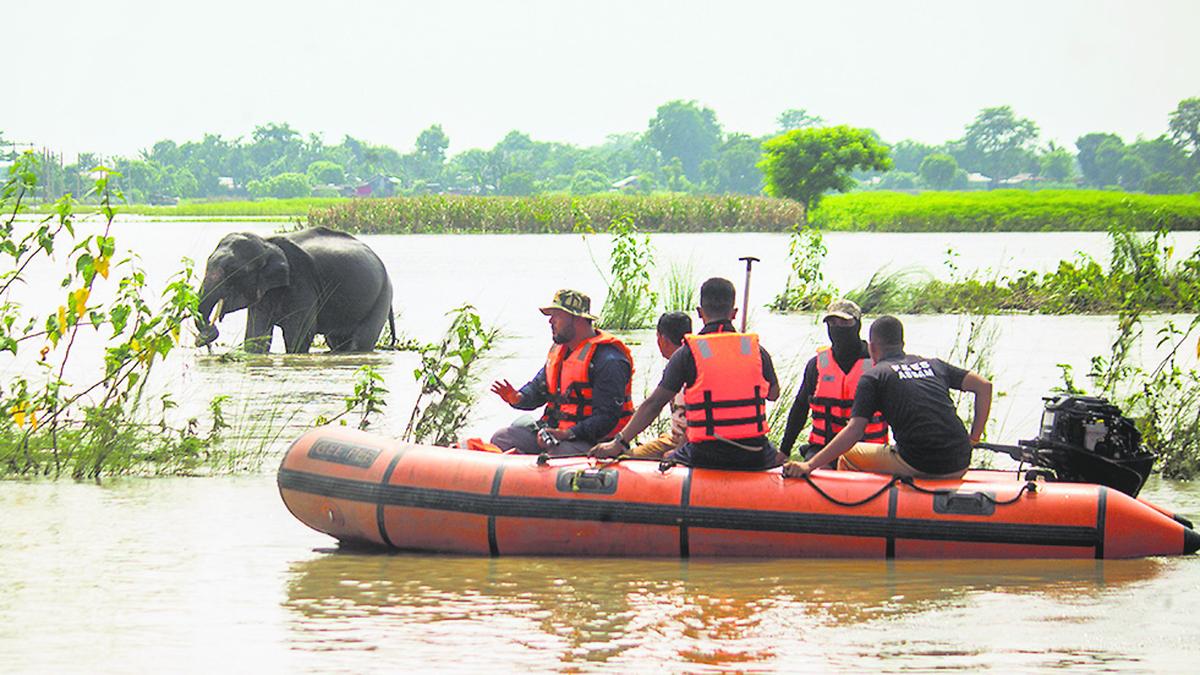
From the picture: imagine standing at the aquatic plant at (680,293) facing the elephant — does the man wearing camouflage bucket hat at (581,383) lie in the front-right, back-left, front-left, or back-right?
front-left

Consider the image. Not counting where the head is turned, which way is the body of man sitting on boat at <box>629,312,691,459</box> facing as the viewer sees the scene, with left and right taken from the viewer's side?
facing to the left of the viewer

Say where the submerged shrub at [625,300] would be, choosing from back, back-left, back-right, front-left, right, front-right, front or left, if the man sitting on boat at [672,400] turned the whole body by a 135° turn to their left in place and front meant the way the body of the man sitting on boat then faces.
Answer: back-left

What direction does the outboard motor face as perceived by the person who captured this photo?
facing to the left of the viewer

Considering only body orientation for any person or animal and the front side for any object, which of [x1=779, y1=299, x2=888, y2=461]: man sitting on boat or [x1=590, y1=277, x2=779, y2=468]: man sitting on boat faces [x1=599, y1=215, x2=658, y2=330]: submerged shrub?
[x1=590, y1=277, x2=779, y2=468]: man sitting on boat

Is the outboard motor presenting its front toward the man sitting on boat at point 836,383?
yes

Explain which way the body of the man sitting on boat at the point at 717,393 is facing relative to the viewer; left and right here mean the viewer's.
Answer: facing away from the viewer

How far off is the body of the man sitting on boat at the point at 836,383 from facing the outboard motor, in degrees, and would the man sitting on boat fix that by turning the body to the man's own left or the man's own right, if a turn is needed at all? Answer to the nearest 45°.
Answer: approximately 90° to the man's own left

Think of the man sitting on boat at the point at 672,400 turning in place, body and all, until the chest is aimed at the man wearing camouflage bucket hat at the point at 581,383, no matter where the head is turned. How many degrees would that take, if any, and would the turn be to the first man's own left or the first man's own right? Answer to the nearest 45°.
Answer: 0° — they already face them

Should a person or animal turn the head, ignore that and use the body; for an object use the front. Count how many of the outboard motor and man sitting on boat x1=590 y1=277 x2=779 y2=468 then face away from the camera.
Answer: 1

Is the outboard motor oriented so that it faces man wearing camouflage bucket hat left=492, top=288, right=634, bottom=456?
yes

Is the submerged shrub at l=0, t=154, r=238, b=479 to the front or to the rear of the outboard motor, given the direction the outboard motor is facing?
to the front

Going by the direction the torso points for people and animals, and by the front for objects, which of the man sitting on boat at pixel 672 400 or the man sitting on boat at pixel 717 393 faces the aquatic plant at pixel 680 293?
the man sitting on boat at pixel 717 393

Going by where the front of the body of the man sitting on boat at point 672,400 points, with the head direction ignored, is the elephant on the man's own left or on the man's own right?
on the man's own right

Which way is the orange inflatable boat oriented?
to the viewer's left

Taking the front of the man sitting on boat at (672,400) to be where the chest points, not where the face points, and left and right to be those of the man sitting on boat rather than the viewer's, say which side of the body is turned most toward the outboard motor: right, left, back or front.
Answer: back

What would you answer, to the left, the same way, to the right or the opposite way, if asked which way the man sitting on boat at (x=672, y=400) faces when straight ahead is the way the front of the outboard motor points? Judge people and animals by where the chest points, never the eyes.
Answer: the same way
